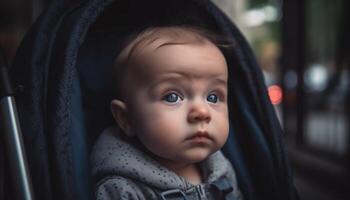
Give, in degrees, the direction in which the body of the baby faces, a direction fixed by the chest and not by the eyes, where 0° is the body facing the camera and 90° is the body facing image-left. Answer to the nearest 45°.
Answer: approximately 315°

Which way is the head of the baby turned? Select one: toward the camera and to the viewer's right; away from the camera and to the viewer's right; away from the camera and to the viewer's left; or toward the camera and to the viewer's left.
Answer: toward the camera and to the viewer's right
